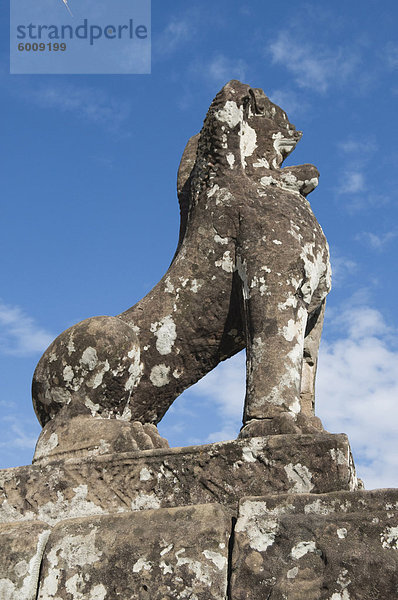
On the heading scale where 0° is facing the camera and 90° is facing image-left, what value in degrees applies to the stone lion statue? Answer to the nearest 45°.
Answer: approximately 270°
